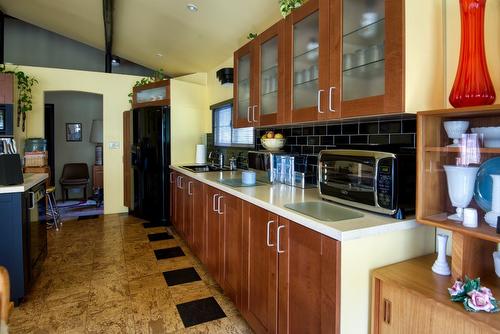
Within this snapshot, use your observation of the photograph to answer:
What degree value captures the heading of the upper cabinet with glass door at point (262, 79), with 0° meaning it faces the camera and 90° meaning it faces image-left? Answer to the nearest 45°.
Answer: approximately 45°

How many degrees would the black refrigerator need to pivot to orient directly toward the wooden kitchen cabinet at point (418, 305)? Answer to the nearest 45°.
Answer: approximately 45° to its left

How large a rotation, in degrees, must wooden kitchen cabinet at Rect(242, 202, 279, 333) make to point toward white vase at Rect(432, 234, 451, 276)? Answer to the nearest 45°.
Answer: approximately 90° to its left

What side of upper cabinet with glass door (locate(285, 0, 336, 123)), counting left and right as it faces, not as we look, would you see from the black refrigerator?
right

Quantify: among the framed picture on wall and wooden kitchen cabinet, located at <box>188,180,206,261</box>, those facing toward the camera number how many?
1
